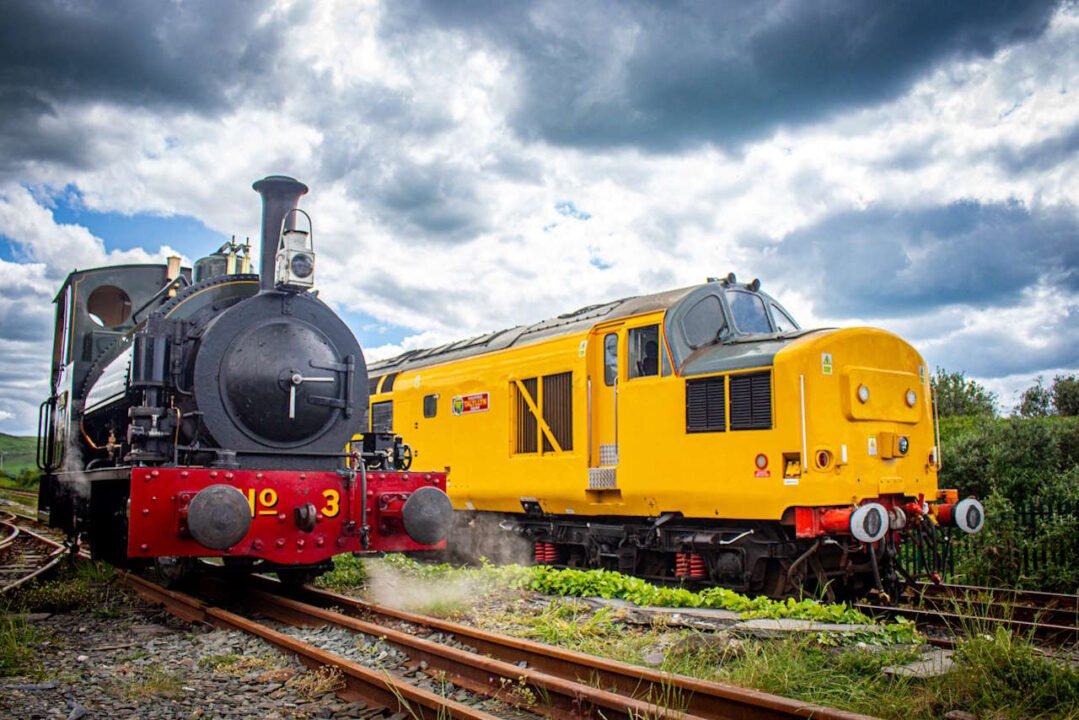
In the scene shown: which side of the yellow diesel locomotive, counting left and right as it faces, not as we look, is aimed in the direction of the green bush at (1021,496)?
left

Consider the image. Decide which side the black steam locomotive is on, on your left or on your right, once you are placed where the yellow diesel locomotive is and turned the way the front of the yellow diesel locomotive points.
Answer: on your right

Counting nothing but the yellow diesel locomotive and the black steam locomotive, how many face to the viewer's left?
0

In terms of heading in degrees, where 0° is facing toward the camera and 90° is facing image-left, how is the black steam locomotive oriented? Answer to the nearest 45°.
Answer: approximately 315°

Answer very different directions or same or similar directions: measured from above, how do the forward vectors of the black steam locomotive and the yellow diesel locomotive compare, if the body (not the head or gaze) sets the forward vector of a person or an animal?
same or similar directions

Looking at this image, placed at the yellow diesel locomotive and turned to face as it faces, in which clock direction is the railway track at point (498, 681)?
The railway track is roughly at 2 o'clock from the yellow diesel locomotive.

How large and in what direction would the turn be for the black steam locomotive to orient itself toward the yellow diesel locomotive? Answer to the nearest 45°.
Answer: approximately 45° to its left
